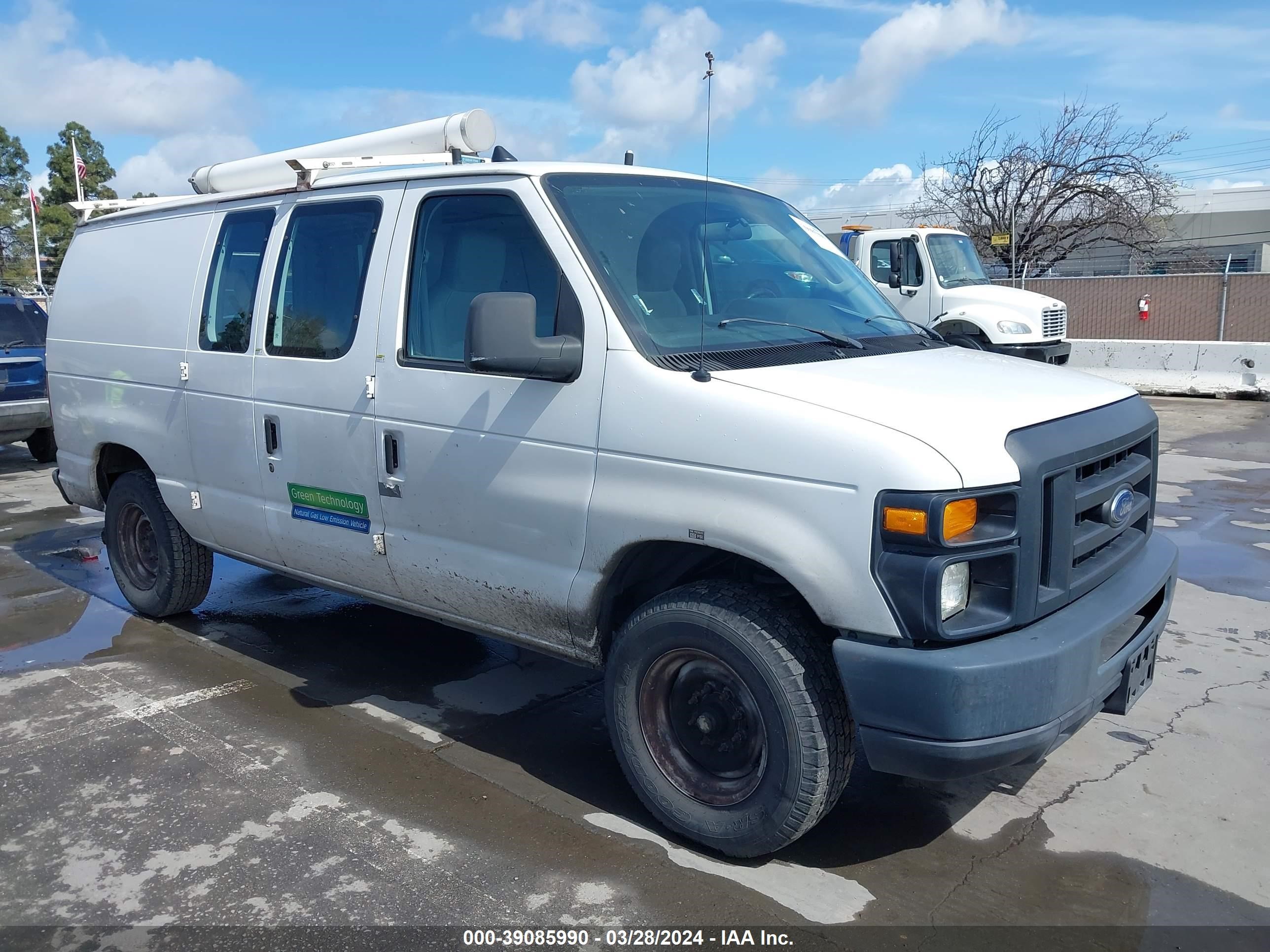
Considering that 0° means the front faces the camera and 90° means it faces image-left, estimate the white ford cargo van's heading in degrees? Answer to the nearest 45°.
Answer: approximately 315°

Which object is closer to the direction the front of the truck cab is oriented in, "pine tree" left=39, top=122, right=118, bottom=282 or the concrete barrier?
the concrete barrier

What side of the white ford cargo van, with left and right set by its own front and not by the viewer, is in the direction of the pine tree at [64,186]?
back

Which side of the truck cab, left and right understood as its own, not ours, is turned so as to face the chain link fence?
left

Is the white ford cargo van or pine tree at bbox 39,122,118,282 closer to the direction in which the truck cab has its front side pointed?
the white ford cargo van

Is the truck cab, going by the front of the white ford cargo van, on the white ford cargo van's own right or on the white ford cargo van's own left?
on the white ford cargo van's own left

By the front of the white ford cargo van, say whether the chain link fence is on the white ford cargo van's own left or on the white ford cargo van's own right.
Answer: on the white ford cargo van's own left

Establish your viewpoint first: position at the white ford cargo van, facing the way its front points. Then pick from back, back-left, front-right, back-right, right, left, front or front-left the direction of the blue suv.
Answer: back

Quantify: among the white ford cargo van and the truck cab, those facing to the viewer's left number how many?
0

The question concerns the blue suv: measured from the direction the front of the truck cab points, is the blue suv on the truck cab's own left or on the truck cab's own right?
on the truck cab's own right
